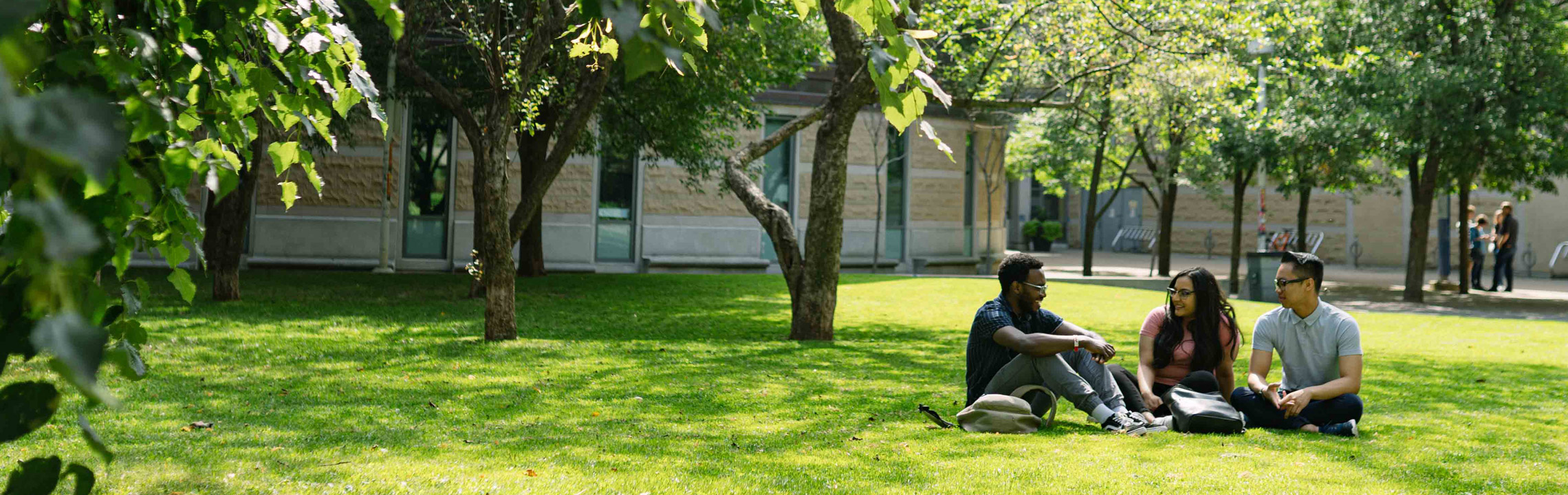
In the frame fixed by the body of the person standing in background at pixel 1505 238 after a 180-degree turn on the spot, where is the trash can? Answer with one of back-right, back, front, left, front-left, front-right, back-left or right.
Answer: back-right

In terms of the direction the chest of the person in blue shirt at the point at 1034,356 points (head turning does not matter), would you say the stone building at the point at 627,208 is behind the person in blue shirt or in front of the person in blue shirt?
behind

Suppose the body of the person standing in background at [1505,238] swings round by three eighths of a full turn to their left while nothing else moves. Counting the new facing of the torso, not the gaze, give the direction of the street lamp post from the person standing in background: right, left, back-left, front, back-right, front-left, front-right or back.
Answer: right

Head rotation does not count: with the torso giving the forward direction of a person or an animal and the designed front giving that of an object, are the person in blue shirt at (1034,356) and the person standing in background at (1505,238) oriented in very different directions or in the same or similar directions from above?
very different directions

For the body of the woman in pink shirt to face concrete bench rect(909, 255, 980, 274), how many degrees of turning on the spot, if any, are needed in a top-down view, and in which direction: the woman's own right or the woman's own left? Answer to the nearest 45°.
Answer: approximately 135° to the woman's own right

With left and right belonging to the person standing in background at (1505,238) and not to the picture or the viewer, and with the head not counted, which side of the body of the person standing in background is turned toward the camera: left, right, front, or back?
left

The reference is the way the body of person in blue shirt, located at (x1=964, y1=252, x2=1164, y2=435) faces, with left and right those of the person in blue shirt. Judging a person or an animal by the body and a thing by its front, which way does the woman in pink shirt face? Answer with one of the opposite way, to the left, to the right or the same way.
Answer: to the right

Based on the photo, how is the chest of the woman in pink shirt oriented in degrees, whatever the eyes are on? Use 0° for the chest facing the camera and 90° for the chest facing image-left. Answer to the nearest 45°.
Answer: approximately 45°

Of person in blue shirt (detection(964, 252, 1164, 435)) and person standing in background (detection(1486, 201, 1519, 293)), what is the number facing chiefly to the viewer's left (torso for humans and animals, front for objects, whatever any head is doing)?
1

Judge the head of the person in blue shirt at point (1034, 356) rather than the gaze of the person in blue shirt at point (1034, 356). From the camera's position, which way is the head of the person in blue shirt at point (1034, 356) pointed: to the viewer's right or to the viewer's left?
to the viewer's right

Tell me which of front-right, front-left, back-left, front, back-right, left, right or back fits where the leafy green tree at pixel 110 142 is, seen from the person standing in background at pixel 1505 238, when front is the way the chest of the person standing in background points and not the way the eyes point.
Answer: left

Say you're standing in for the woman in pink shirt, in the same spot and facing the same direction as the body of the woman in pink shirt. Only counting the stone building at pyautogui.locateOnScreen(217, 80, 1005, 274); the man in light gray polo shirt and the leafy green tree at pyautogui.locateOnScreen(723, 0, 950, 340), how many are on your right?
2

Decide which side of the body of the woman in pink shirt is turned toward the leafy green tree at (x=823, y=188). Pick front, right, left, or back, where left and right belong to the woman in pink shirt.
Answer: right

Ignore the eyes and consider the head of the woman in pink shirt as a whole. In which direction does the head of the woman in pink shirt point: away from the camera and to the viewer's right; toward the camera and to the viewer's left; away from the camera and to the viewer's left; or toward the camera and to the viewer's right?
toward the camera and to the viewer's left
